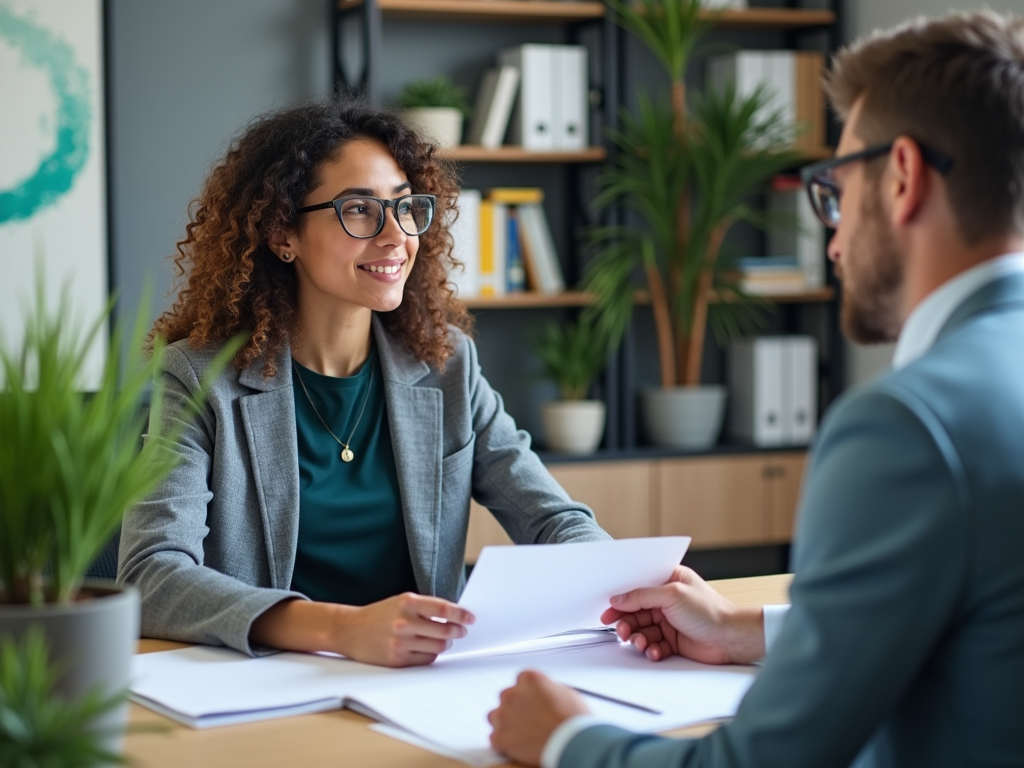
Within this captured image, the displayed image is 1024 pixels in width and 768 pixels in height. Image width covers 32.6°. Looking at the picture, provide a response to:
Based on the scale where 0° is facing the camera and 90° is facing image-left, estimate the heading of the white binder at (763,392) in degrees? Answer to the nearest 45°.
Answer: approximately 0°

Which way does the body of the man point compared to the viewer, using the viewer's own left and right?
facing away from the viewer and to the left of the viewer

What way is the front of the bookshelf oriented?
toward the camera

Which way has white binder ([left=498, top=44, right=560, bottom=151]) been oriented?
toward the camera

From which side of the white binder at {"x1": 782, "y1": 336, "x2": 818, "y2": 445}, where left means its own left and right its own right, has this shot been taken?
front

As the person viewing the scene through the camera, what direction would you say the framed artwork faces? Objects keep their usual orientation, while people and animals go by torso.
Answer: facing the viewer

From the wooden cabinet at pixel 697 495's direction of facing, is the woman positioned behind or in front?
in front

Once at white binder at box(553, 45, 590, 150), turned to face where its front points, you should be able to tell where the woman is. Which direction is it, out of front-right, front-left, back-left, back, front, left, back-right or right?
front

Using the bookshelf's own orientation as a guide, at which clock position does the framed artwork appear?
The framed artwork is roughly at 2 o'clock from the bookshelf.

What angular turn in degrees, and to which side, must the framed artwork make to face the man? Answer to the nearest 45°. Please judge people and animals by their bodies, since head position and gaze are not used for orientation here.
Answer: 0° — it already faces them

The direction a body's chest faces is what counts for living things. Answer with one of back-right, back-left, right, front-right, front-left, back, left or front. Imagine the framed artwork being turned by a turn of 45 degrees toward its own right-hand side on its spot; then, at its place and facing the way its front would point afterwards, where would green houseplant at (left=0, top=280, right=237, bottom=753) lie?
front-left

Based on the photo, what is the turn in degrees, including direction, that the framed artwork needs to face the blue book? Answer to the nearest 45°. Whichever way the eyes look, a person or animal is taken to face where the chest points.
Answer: approximately 90° to its left
